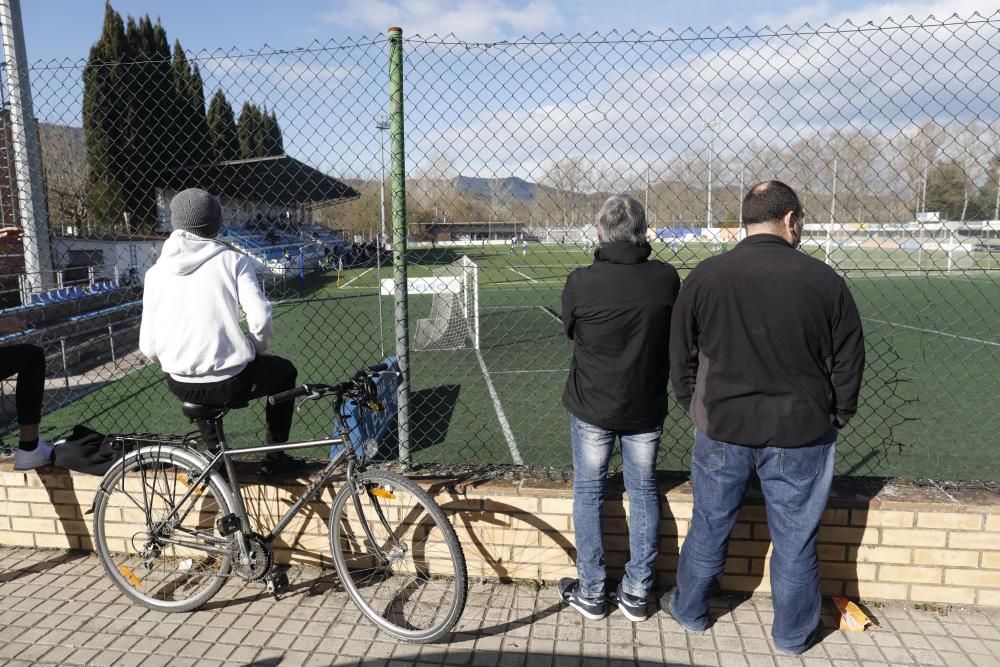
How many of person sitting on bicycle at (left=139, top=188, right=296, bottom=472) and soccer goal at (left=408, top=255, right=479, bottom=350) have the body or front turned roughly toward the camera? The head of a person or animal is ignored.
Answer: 0

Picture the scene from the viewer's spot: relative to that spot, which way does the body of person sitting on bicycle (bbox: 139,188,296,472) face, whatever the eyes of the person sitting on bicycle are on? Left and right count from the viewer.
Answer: facing away from the viewer and to the right of the viewer

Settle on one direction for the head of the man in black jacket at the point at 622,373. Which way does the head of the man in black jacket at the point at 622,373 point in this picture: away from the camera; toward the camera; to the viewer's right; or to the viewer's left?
away from the camera

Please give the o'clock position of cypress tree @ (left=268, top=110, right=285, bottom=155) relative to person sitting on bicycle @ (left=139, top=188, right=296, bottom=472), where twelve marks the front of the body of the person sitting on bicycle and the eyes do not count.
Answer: The cypress tree is roughly at 11 o'clock from the person sitting on bicycle.

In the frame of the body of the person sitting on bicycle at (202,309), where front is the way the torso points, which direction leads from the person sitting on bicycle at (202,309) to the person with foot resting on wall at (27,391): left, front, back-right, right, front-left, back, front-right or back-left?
left

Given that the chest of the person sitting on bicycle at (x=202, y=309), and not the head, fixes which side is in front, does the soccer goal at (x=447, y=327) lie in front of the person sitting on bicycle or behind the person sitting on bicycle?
in front

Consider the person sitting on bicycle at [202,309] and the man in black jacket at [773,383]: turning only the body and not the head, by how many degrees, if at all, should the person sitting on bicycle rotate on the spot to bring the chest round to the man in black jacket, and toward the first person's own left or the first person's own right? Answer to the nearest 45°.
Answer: approximately 90° to the first person's own right

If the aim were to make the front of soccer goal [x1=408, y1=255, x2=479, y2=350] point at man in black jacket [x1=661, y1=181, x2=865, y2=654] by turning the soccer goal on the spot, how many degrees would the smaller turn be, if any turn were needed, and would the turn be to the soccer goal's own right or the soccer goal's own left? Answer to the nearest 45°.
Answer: approximately 90° to the soccer goal's own right
